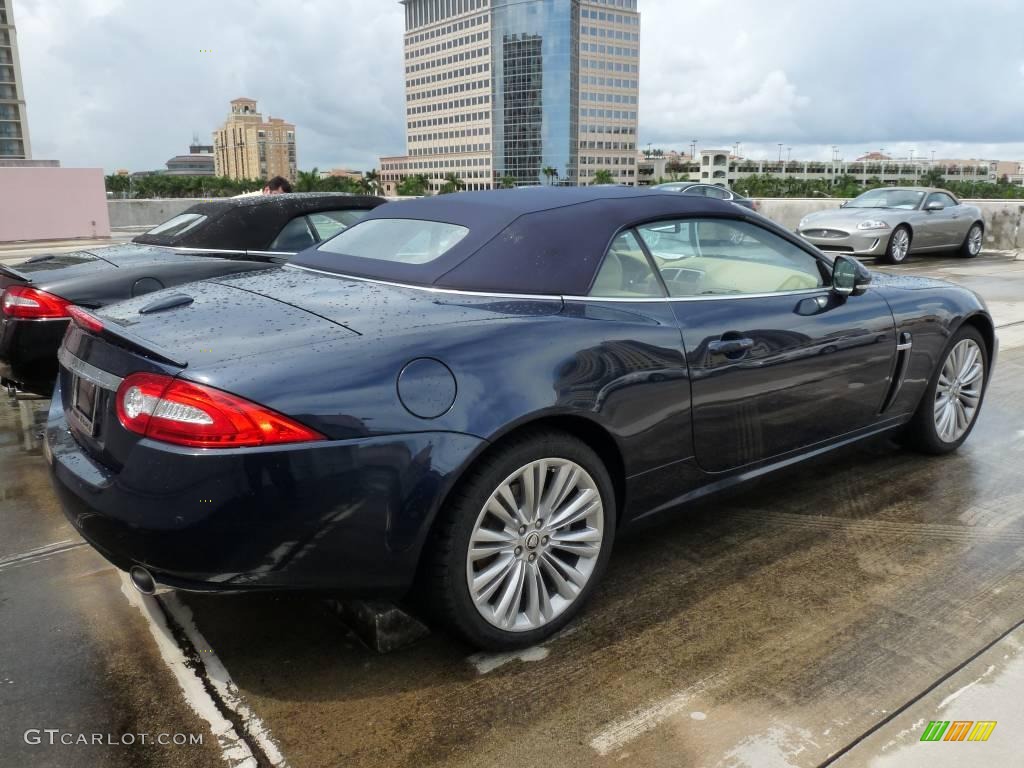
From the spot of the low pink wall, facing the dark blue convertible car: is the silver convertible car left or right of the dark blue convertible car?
left

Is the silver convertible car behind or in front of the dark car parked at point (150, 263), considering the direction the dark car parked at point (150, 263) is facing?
in front

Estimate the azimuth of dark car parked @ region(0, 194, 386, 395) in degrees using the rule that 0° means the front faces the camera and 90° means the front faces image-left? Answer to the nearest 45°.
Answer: approximately 225°

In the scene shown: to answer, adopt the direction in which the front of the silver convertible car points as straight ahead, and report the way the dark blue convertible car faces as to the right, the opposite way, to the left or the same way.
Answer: the opposite way

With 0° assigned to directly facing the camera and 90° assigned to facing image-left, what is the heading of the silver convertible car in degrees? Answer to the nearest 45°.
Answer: approximately 45°

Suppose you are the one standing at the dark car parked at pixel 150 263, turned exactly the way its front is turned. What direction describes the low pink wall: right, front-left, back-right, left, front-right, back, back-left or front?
front-left

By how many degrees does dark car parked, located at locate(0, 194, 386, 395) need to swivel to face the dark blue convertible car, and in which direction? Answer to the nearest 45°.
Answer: approximately 135° to its right

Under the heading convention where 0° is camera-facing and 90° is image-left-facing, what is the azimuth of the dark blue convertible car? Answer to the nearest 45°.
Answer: approximately 225°

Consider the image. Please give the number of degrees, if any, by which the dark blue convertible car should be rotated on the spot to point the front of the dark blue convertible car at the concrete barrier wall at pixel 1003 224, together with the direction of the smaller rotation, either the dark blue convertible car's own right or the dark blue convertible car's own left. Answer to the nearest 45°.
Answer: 0° — it already faces it

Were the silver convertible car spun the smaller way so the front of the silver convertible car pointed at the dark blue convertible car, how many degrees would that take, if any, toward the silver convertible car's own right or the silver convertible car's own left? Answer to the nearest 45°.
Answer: approximately 45° to the silver convertible car's own left
